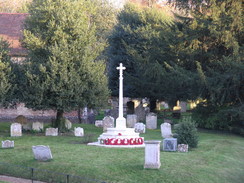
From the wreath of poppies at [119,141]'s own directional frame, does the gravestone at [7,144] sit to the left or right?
on its right

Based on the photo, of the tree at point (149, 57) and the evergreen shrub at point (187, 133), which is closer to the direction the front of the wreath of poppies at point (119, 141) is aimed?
the evergreen shrub

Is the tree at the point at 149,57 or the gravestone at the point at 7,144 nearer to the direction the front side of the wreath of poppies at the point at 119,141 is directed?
the gravestone

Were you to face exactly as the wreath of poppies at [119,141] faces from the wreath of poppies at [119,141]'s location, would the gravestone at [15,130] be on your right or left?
on your right

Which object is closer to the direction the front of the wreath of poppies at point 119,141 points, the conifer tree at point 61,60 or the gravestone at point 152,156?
the gravestone

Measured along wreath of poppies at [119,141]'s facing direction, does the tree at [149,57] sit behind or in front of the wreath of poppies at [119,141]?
behind

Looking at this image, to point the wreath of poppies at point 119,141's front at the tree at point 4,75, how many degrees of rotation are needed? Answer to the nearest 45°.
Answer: approximately 135° to its right

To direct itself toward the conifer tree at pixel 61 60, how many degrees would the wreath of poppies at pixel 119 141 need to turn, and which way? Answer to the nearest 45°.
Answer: approximately 135° to its right

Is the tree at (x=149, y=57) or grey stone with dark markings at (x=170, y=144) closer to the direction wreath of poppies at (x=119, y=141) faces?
the grey stone with dark markings

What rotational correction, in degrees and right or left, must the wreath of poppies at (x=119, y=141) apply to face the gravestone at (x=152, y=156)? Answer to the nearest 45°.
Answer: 0° — it already faces it

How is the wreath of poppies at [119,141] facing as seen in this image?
toward the camera

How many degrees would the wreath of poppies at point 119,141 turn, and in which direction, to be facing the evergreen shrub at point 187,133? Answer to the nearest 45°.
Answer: approximately 90° to its left

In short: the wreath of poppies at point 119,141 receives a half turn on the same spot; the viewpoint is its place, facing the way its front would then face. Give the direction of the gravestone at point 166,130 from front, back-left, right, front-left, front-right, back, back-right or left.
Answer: front-right
